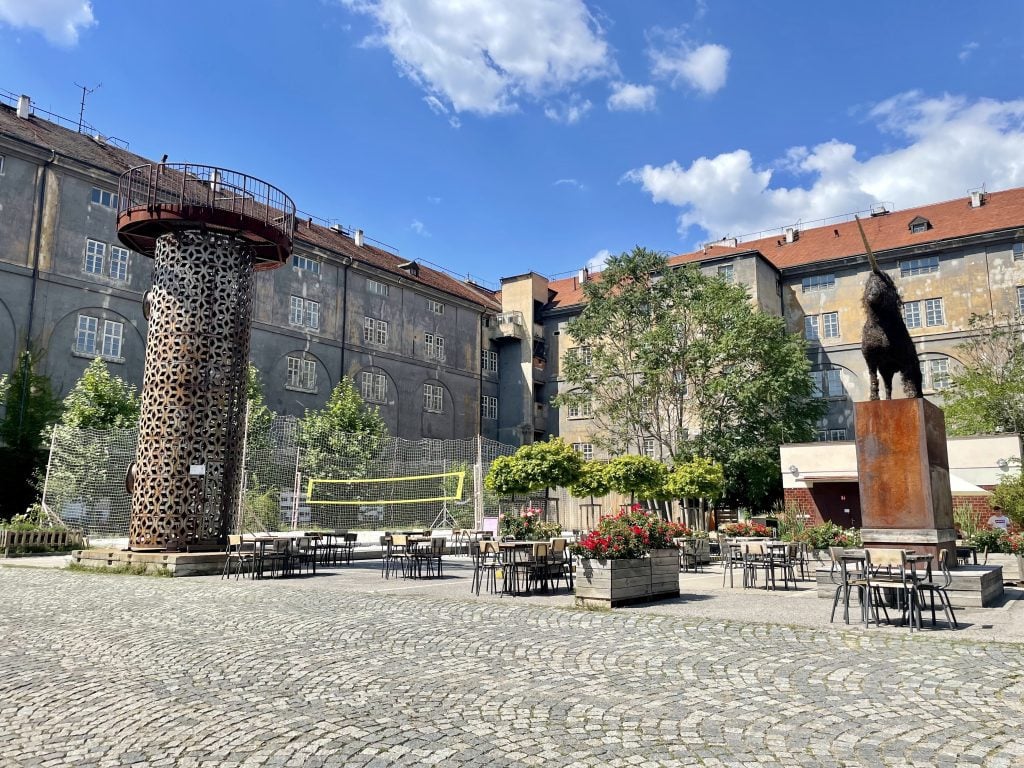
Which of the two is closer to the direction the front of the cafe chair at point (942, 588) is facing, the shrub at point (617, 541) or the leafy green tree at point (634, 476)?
the shrub

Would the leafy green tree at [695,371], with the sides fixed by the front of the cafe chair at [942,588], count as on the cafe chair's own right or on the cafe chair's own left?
on the cafe chair's own right

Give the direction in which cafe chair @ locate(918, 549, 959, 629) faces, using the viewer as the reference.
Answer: facing to the left of the viewer

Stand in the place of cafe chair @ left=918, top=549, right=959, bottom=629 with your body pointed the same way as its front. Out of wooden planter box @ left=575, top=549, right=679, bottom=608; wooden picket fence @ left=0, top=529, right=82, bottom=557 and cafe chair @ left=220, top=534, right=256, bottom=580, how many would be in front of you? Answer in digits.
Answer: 3

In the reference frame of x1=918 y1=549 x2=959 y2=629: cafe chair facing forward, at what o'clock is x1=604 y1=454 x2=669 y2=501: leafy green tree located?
The leafy green tree is roughly at 2 o'clock from the cafe chair.

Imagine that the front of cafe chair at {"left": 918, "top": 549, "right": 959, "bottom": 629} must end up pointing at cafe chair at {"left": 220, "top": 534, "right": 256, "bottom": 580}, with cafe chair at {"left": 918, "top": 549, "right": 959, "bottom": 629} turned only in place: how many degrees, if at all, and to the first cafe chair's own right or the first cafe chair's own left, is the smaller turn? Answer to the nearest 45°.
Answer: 0° — it already faces it

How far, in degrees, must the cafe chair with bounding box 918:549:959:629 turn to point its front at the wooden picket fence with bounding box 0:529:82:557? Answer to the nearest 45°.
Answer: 0° — it already faces it

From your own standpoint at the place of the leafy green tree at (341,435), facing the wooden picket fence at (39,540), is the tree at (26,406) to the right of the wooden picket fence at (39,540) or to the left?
right

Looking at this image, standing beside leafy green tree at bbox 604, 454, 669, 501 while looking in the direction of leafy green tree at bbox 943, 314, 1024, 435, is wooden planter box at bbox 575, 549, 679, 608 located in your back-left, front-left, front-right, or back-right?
back-right

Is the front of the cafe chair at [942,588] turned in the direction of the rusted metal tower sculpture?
yes
